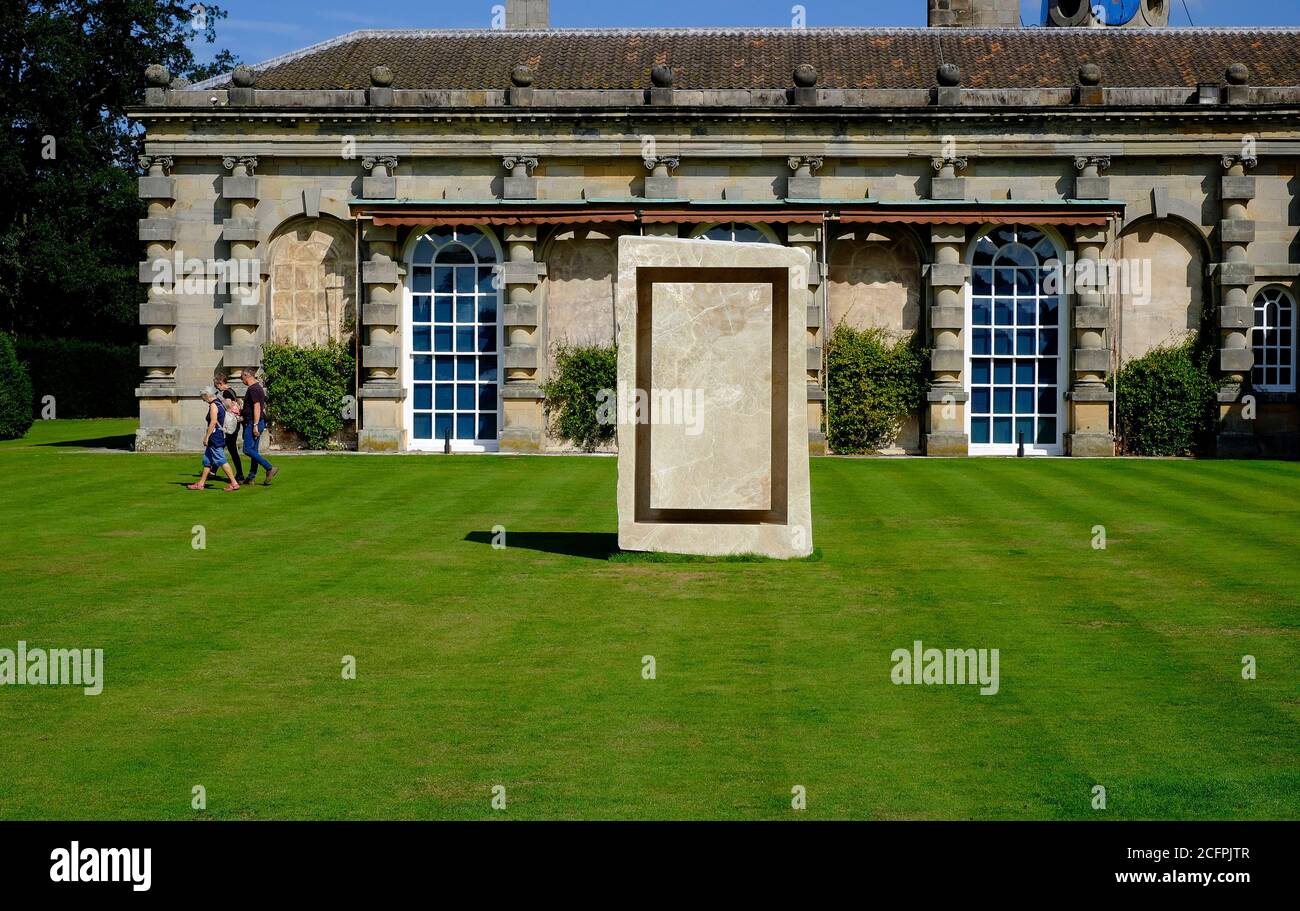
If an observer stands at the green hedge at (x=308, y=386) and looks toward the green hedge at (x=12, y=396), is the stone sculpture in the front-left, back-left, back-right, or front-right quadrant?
back-left

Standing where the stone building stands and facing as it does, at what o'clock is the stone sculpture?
The stone sculpture is roughly at 12 o'clock from the stone building.

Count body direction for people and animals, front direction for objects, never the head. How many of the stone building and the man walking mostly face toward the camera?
1

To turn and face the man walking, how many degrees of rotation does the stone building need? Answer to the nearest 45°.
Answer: approximately 45° to its right

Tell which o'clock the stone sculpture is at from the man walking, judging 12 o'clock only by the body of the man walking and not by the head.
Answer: The stone sculpture is roughly at 8 o'clock from the man walking.

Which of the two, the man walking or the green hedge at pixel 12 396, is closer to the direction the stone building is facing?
the man walking

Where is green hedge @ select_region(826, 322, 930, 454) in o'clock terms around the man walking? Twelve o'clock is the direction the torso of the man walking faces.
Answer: The green hedge is roughly at 5 o'clock from the man walking.

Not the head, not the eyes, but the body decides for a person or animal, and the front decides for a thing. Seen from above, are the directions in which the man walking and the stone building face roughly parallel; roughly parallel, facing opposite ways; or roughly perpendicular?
roughly perpendicular

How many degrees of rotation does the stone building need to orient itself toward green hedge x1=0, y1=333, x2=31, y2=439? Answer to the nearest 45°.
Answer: approximately 90° to its right
